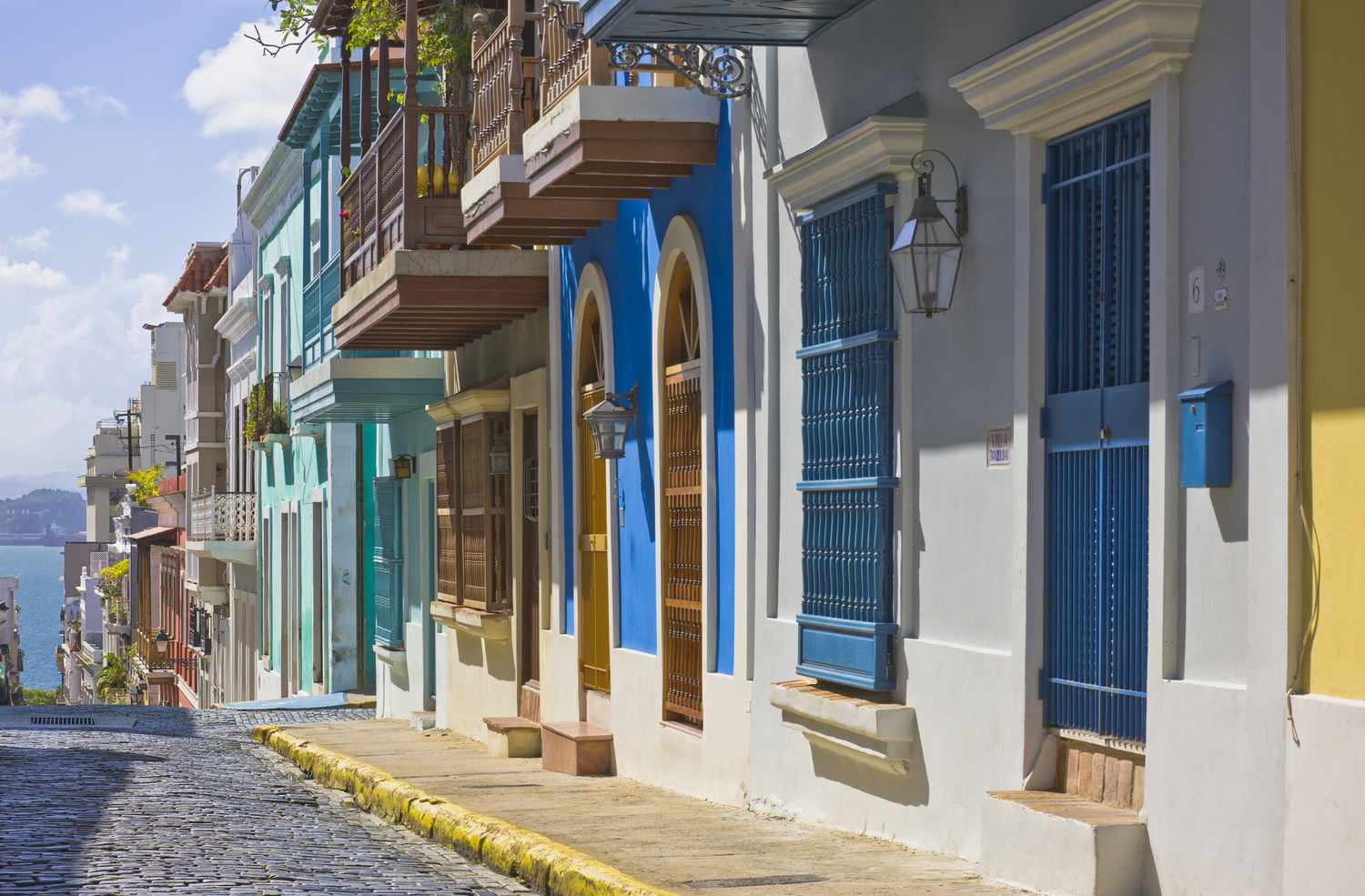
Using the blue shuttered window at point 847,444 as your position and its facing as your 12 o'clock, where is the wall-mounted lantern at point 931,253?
The wall-mounted lantern is roughly at 10 o'clock from the blue shuttered window.

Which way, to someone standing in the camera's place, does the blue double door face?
facing the viewer and to the left of the viewer

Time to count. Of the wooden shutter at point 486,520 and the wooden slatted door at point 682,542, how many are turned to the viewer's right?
0

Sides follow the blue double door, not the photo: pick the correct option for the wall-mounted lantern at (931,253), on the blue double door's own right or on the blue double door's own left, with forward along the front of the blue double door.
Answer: on the blue double door's own right

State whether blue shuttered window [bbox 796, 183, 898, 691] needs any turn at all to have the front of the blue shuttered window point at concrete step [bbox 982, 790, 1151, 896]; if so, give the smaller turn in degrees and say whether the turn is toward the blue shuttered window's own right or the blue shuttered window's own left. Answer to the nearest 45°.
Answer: approximately 45° to the blue shuttered window's own left
